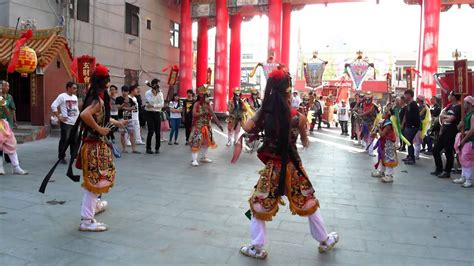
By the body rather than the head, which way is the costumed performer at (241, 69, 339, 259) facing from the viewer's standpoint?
away from the camera

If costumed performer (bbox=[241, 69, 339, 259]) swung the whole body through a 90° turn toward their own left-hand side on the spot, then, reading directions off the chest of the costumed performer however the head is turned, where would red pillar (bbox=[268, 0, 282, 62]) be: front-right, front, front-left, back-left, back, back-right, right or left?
right

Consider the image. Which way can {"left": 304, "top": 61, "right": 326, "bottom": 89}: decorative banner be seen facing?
toward the camera

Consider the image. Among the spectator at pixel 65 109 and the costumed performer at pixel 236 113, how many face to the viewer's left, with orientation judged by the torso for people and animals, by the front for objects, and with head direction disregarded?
0

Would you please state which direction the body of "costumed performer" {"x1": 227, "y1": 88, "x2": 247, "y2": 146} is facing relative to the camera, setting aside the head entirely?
toward the camera

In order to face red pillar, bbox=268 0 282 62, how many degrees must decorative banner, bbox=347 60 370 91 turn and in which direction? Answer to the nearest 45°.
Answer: approximately 90° to its right

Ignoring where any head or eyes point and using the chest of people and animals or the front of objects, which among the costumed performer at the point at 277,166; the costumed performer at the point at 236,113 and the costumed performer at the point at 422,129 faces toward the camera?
the costumed performer at the point at 236,113

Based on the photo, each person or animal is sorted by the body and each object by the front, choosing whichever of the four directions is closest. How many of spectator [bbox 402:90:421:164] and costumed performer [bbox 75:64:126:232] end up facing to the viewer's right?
1

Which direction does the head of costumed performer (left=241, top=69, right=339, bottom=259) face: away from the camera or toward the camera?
away from the camera

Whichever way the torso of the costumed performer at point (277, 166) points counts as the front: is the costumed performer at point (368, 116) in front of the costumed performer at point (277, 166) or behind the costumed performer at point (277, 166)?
in front
